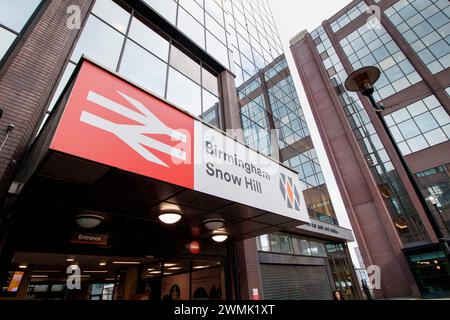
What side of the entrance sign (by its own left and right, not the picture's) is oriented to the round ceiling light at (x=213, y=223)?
left

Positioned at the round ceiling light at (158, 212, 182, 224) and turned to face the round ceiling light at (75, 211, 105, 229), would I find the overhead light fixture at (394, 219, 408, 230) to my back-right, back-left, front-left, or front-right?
back-right

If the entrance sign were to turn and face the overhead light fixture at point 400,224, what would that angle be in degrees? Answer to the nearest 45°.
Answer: approximately 90° to its left

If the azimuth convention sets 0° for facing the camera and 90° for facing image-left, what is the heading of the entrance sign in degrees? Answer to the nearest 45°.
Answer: approximately 315°
